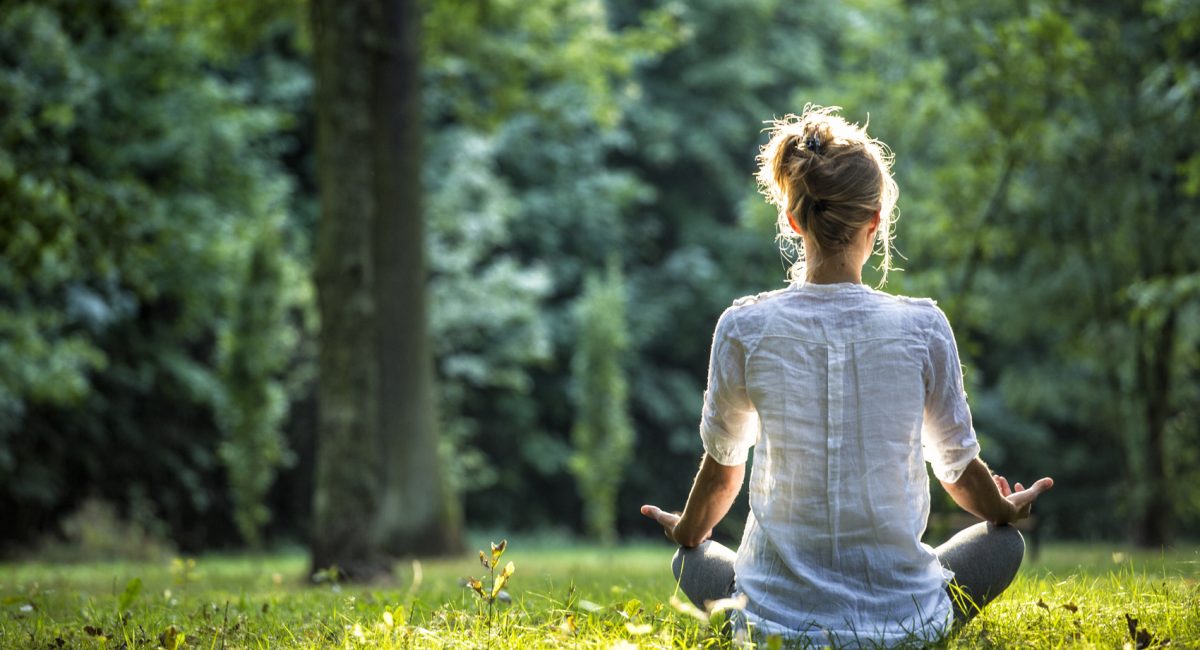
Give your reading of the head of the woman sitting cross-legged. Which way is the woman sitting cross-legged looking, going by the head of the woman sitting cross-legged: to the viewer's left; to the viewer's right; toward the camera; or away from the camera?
away from the camera

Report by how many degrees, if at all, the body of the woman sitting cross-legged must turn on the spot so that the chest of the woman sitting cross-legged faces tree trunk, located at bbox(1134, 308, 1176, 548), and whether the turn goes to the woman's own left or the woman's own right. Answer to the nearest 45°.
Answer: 0° — they already face it

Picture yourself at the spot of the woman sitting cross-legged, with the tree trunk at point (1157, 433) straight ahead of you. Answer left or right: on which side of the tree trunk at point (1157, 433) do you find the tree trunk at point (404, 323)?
left

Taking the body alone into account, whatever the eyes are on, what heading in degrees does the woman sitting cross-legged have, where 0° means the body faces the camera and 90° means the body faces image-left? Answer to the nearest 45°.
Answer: approximately 180°

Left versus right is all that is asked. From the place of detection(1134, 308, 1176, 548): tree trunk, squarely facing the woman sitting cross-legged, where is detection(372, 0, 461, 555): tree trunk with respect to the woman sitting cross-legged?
right

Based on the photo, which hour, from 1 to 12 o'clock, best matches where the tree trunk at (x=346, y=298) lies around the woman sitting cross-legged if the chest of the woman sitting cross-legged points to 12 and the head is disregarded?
The tree trunk is roughly at 11 o'clock from the woman sitting cross-legged.
